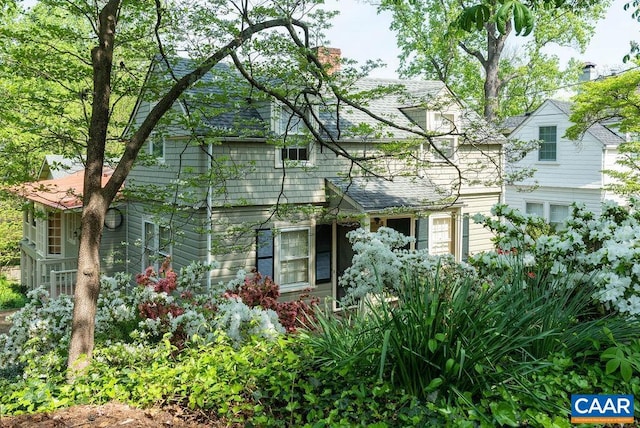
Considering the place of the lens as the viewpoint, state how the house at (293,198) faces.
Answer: facing the viewer and to the right of the viewer

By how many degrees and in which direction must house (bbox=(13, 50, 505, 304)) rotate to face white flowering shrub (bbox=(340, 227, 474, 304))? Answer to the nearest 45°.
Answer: approximately 45° to its right

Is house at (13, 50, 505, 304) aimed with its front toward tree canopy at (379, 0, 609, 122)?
no

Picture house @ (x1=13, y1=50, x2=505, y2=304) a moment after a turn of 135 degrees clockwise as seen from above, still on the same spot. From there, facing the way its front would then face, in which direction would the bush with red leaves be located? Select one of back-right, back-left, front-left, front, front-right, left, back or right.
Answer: left

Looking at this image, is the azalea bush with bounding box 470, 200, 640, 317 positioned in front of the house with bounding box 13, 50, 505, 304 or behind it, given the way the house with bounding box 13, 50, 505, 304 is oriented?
in front

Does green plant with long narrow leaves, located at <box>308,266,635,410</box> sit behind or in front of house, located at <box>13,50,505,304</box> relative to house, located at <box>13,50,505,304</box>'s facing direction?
in front
